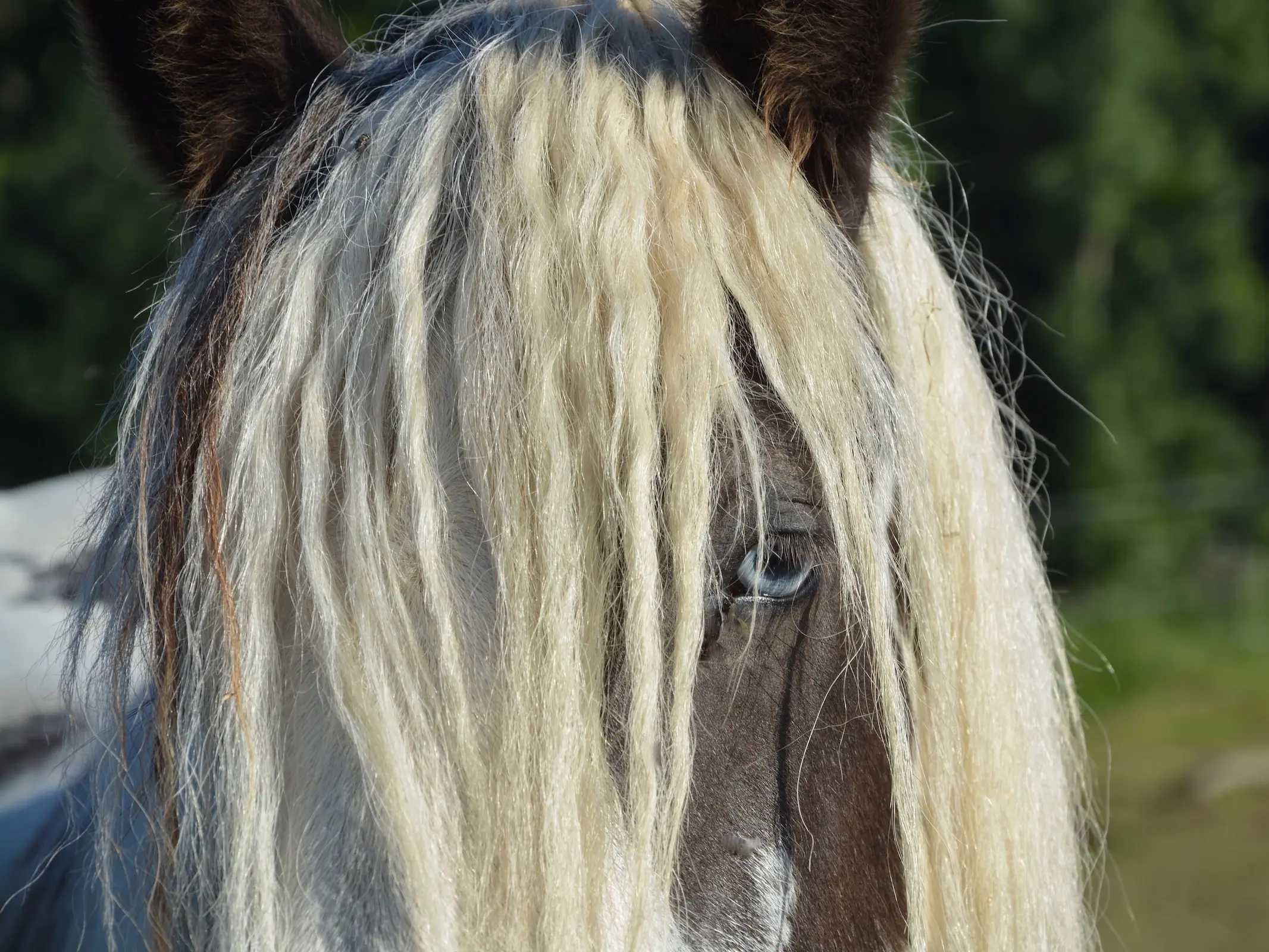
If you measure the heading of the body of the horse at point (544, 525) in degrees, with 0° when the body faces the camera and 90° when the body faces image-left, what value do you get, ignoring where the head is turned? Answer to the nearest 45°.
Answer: approximately 0°
